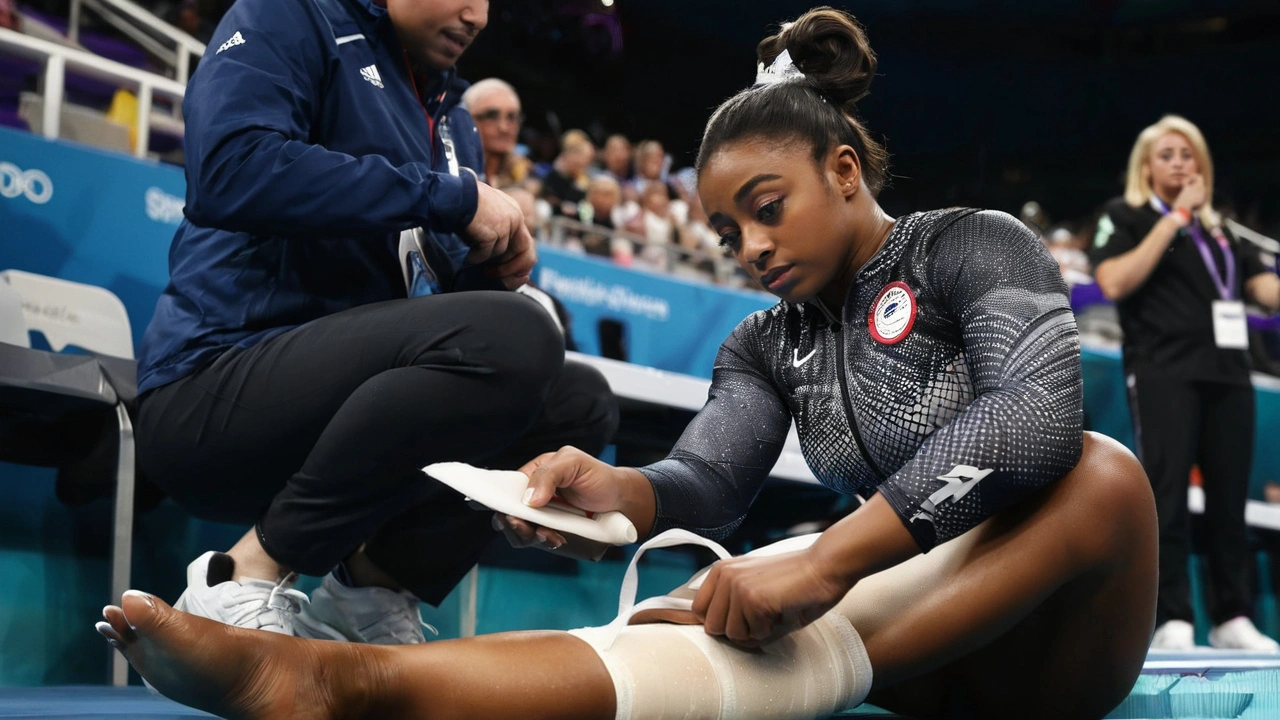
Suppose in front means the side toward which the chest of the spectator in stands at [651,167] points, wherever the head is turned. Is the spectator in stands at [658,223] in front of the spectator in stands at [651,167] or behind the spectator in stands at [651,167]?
in front

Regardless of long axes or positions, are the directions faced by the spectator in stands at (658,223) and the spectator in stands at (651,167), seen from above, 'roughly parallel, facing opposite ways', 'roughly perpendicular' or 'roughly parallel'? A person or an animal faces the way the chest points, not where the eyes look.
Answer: roughly parallel

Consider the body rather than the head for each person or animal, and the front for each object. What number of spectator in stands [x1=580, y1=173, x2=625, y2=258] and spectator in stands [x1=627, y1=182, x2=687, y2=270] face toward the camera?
2

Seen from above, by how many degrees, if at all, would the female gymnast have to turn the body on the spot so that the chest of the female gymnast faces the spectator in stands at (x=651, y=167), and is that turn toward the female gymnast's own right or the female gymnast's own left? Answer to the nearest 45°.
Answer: approximately 135° to the female gymnast's own right

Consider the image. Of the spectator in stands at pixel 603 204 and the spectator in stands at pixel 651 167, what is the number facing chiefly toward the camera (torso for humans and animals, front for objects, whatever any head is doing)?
2

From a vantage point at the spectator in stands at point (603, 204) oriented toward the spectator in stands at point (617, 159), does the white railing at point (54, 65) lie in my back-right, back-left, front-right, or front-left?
back-left

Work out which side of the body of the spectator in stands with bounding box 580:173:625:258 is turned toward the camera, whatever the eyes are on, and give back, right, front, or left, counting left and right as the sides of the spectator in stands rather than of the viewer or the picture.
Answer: front

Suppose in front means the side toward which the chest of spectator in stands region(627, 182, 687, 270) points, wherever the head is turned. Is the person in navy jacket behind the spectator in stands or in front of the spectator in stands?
in front

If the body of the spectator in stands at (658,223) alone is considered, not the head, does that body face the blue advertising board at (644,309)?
yes

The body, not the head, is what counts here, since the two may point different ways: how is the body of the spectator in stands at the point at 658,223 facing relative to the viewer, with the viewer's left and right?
facing the viewer

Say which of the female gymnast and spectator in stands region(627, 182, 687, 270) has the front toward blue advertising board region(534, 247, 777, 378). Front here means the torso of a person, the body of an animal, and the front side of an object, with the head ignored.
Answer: the spectator in stands

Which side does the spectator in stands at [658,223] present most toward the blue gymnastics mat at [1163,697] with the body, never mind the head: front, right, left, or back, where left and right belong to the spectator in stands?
front

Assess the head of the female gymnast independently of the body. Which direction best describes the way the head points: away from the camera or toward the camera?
toward the camera
